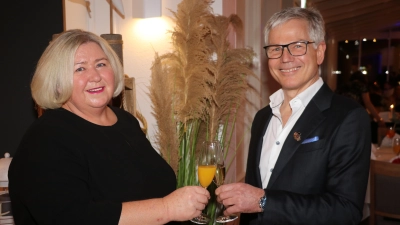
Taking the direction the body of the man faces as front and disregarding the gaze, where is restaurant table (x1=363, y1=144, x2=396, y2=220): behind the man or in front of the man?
behind

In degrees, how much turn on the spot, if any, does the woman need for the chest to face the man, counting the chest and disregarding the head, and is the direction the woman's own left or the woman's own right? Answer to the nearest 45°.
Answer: approximately 45° to the woman's own left

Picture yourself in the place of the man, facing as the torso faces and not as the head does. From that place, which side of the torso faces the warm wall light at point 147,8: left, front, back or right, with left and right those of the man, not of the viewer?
right

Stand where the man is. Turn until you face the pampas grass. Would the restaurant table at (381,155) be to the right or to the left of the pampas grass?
right

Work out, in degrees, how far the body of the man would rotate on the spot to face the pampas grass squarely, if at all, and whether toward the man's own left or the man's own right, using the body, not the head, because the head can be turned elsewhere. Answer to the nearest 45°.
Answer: approximately 90° to the man's own right

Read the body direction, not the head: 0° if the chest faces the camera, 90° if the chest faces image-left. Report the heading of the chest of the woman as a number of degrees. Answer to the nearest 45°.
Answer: approximately 315°

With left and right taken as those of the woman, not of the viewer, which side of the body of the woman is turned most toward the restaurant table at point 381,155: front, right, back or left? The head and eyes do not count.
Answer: left

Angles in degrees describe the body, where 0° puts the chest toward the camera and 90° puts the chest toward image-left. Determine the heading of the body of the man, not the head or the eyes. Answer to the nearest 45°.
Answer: approximately 45°

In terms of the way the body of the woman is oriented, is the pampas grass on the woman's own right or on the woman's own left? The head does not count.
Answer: on the woman's own left
